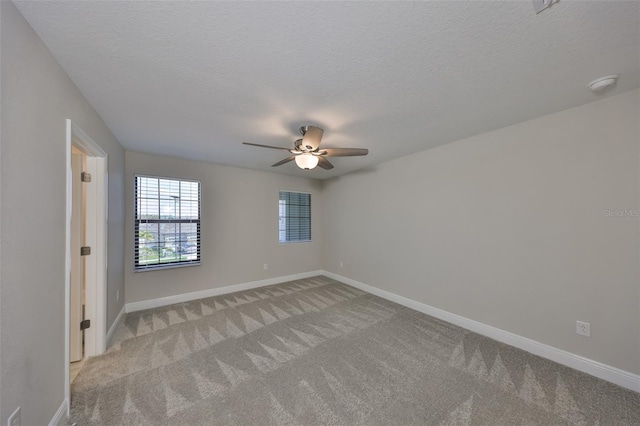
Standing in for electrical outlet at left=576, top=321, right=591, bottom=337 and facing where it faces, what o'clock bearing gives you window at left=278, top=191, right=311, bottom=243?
The window is roughly at 3 o'clock from the electrical outlet.

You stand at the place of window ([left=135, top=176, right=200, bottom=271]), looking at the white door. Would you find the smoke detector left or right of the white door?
left

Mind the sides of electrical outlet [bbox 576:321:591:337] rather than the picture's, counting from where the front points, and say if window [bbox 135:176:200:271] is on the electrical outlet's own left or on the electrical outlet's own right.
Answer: on the electrical outlet's own right

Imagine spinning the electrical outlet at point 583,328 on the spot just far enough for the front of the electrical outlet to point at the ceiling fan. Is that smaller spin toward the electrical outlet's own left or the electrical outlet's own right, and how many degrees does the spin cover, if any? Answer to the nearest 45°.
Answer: approximately 45° to the electrical outlet's own right
